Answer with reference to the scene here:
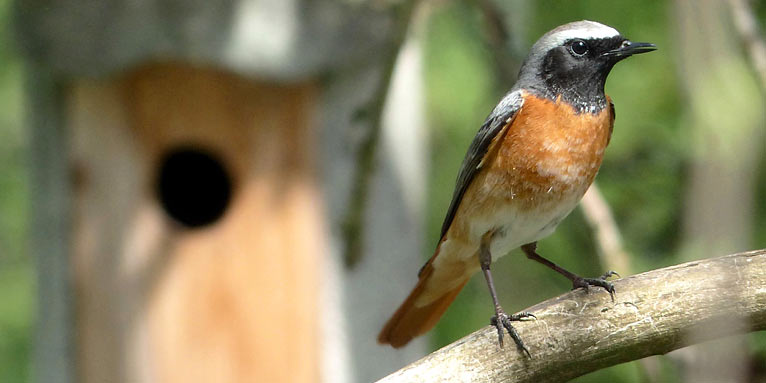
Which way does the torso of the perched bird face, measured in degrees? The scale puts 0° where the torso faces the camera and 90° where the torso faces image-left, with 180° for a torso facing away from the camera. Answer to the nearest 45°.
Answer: approximately 315°
